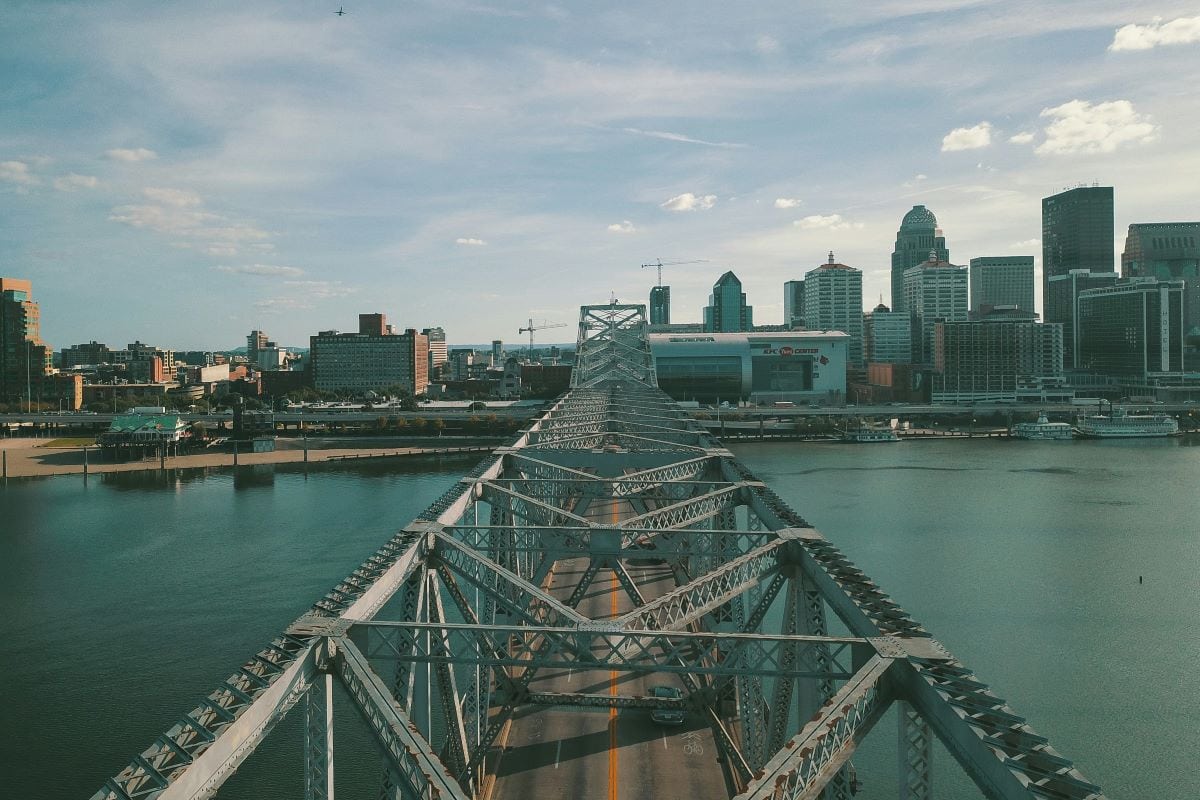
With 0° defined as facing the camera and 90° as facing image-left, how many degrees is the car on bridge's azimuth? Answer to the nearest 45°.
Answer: approximately 180°
